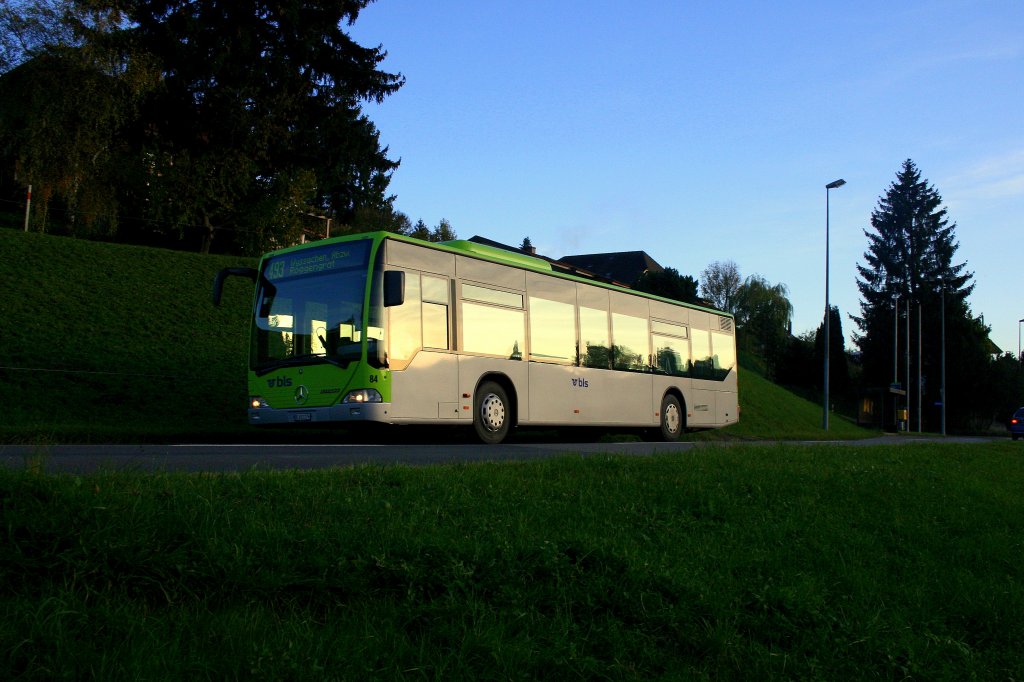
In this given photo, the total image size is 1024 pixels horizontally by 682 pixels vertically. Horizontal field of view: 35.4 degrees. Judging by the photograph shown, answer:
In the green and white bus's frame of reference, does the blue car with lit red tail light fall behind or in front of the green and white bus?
behind

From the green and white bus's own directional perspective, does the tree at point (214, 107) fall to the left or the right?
on its right

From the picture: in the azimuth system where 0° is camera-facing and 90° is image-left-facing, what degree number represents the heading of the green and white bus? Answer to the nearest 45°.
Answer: approximately 45°

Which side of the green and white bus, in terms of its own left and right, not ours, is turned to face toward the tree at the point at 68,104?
right
